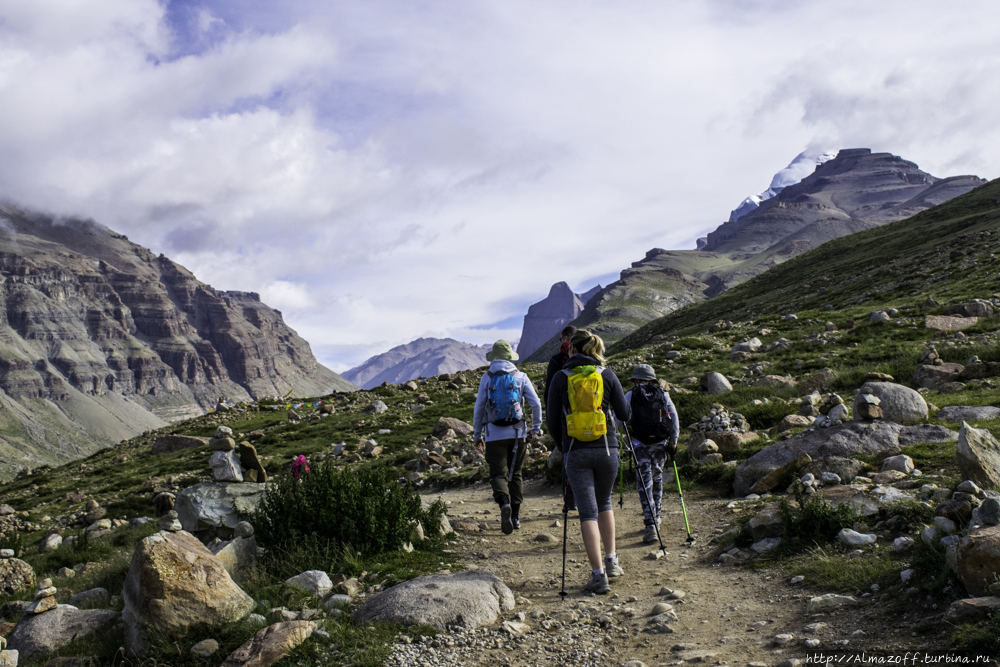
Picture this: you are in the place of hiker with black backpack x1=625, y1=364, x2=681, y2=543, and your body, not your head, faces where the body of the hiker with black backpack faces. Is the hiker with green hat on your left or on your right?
on your left

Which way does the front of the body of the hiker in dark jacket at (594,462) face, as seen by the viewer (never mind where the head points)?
away from the camera

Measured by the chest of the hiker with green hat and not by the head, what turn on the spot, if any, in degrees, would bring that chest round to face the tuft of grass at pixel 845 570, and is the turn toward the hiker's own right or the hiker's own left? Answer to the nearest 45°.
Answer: approximately 135° to the hiker's own right

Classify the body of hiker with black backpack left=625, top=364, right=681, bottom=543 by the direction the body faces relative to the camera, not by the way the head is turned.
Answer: away from the camera

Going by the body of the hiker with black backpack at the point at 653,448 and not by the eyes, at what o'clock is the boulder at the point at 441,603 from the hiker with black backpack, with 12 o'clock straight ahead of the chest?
The boulder is roughly at 7 o'clock from the hiker with black backpack.

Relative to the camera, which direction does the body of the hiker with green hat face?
away from the camera

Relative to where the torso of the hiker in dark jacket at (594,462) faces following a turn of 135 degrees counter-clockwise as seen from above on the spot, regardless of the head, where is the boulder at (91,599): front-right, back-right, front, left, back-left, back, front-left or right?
front-right

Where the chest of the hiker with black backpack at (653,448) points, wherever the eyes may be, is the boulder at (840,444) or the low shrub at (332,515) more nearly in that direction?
the boulder
